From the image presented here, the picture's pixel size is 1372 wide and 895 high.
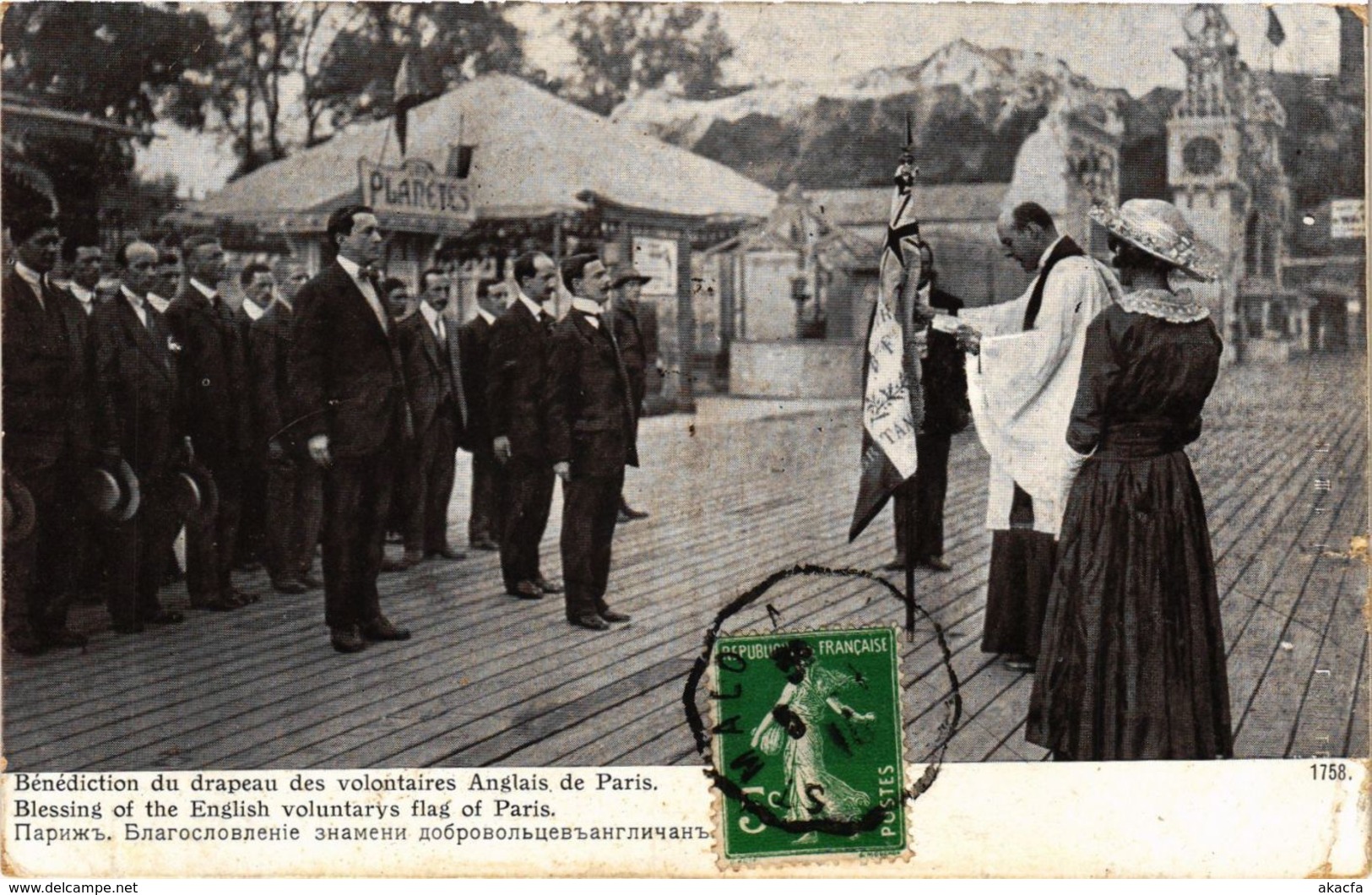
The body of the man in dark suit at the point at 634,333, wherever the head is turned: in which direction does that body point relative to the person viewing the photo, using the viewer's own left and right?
facing to the right of the viewer

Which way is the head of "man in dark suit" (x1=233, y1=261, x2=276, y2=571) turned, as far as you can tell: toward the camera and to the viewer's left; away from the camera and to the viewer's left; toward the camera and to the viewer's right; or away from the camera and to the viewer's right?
toward the camera and to the viewer's right

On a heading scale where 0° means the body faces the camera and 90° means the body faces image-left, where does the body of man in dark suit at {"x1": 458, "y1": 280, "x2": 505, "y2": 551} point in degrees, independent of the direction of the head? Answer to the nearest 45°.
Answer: approximately 315°

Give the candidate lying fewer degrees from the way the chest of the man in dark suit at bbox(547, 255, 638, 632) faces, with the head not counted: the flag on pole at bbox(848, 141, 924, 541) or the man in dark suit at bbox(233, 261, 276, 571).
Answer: the flag on pole

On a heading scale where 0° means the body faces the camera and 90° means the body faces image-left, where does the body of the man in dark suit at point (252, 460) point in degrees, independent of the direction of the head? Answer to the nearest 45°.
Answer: approximately 315°

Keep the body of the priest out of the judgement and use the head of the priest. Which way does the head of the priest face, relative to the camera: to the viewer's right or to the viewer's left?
to the viewer's left

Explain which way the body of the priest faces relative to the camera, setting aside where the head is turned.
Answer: to the viewer's left

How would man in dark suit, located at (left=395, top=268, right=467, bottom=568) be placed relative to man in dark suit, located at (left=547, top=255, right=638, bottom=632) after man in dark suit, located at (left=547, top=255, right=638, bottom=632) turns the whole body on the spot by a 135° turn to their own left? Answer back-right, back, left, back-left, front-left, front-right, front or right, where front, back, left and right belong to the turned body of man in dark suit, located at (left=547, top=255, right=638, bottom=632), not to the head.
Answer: front-left

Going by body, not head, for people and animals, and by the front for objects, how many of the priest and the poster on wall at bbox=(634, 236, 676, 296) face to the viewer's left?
1
